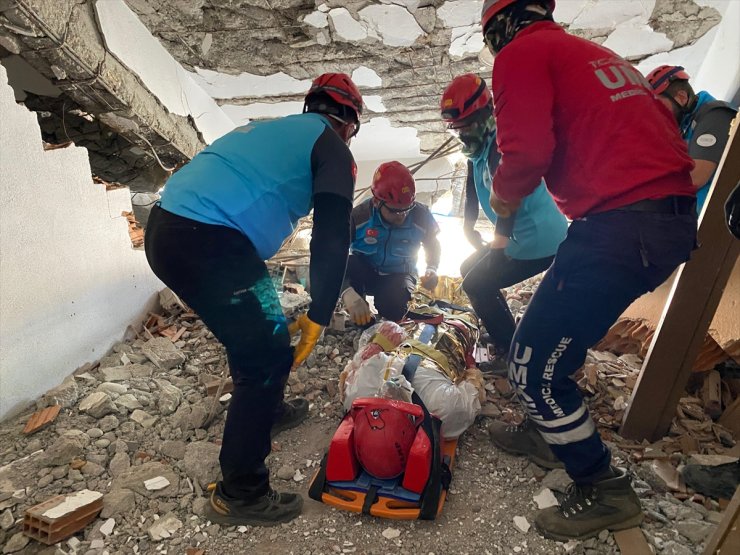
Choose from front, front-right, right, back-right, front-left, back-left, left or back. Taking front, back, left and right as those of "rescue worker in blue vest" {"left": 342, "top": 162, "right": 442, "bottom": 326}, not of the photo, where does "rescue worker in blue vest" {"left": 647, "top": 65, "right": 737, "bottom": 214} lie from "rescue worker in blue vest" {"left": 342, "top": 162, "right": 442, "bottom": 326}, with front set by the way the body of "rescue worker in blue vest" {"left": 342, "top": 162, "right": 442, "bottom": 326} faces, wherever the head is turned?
front-left

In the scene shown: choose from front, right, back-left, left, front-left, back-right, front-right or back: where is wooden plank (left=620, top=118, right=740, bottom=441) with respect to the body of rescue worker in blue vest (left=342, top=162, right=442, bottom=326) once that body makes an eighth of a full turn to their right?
left

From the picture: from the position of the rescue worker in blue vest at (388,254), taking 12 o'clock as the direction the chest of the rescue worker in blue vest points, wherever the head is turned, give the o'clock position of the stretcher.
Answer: The stretcher is roughly at 12 o'clock from the rescue worker in blue vest.

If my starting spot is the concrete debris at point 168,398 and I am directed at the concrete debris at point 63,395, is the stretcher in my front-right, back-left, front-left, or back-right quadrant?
back-left

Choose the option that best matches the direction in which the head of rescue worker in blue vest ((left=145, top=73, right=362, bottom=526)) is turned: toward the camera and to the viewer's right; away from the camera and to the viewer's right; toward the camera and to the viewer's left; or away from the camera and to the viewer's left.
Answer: away from the camera and to the viewer's right

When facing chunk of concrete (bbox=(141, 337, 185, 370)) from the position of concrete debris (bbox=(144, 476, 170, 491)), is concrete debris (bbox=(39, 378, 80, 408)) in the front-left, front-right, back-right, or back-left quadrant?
front-left

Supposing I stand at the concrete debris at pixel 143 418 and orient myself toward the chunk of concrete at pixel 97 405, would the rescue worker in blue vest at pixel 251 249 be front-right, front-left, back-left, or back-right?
back-left

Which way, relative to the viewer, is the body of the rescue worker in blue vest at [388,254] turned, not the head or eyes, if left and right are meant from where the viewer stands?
facing the viewer

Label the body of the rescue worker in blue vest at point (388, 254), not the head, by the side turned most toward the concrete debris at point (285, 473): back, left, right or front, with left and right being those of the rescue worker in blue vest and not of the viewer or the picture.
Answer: front

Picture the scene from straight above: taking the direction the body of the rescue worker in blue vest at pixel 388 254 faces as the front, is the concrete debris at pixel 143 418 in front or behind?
in front

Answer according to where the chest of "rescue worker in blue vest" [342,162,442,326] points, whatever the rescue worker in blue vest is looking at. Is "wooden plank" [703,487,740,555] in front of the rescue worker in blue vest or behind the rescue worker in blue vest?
in front

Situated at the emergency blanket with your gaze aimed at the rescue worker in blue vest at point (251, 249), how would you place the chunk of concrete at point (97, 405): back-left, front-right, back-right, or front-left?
front-right
